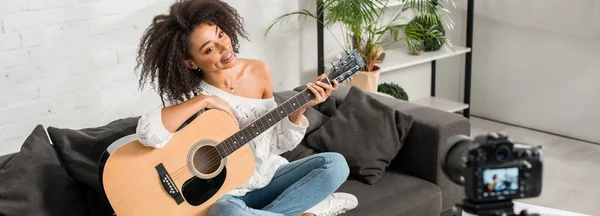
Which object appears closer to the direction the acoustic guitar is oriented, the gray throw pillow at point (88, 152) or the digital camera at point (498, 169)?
the digital camera

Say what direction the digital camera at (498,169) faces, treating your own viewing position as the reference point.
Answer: facing away from the viewer and to the left of the viewer

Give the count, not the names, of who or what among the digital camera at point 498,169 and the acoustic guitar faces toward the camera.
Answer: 1

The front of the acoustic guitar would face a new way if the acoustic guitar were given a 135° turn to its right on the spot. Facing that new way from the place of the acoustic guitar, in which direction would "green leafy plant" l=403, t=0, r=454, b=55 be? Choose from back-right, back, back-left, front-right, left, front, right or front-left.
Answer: right

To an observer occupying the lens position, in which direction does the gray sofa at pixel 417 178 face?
facing the viewer and to the right of the viewer

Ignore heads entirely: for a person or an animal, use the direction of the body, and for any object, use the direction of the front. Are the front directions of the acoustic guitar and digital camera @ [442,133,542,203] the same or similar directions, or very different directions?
very different directions

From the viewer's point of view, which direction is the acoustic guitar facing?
toward the camera

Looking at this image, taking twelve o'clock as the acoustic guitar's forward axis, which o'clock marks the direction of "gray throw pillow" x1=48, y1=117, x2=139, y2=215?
The gray throw pillow is roughly at 4 o'clock from the acoustic guitar.

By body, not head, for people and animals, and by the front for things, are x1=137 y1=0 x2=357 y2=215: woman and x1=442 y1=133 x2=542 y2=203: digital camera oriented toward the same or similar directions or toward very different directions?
very different directions

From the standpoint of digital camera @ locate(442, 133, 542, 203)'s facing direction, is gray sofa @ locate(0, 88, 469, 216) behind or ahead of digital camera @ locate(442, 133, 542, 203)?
ahead
